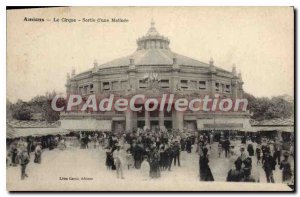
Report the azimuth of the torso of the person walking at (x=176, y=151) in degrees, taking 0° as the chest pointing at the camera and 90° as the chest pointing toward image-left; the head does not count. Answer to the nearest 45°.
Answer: approximately 0°

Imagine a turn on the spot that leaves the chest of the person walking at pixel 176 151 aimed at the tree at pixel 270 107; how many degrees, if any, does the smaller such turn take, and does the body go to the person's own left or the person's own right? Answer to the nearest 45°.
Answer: approximately 90° to the person's own left

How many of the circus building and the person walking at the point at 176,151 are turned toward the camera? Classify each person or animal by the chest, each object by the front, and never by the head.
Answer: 2

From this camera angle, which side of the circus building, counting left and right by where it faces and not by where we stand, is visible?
front

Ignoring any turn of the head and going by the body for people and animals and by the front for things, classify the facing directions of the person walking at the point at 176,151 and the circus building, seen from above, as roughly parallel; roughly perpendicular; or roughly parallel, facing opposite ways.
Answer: roughly parallel

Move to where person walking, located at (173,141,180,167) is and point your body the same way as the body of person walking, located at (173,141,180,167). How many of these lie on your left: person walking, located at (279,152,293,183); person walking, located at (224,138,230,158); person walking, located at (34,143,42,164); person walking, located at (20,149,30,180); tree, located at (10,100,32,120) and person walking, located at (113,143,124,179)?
2

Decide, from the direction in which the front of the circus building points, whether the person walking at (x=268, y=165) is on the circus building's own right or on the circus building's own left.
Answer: on the circus building's own left
